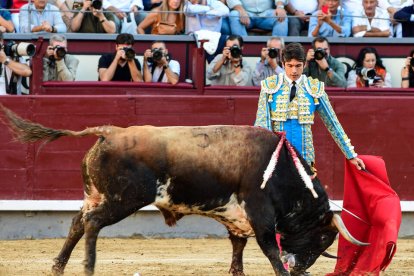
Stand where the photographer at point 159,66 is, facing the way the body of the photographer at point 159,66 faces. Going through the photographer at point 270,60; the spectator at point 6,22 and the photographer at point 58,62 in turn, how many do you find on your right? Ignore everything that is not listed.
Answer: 2

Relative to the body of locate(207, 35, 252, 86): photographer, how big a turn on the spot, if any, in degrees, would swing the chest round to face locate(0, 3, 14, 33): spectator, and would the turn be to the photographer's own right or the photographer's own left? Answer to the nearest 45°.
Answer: approximately 90° to the photographer's own right

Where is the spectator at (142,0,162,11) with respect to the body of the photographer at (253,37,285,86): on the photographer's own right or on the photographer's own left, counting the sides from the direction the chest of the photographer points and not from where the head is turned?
on the photographer's own right

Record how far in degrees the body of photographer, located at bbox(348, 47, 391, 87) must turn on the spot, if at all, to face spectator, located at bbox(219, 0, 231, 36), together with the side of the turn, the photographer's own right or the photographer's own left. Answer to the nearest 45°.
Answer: approximately 90° to the photographer's own right

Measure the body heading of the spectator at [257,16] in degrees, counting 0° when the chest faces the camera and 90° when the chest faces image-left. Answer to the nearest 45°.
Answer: approximately 0°

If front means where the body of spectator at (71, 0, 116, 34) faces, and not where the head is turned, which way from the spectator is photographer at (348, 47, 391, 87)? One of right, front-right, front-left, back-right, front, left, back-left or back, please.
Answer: left

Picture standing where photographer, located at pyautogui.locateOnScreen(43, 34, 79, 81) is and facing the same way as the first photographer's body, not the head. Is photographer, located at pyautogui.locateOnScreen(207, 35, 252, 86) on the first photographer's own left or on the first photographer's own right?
on the first photographer's own left

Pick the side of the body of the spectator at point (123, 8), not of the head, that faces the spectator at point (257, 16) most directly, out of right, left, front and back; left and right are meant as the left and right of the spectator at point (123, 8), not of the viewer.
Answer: left

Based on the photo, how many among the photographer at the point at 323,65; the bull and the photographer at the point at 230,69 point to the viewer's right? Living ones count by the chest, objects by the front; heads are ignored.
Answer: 1

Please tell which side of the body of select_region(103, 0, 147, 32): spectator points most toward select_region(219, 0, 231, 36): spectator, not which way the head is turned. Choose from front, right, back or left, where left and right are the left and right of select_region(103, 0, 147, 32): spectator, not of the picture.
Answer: left

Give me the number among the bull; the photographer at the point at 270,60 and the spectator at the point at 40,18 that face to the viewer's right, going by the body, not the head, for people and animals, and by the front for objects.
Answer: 1

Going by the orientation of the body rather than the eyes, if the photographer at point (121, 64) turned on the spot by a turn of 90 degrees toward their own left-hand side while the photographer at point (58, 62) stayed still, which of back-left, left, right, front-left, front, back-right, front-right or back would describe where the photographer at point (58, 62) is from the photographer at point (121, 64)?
back
